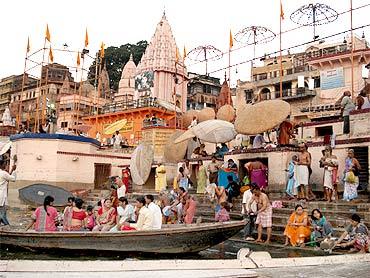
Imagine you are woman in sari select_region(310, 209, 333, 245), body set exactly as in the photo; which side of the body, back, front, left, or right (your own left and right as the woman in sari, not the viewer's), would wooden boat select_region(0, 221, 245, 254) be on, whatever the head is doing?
front

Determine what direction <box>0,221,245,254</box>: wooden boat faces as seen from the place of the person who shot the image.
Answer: facing to the right of the viewer

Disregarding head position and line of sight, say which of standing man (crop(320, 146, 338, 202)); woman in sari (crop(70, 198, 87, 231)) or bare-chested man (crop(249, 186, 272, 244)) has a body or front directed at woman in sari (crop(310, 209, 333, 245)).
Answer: the standing man

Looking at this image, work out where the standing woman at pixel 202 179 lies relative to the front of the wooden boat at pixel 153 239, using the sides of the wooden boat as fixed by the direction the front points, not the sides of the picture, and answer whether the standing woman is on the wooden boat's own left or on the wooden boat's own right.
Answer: on the wooden boat's own left

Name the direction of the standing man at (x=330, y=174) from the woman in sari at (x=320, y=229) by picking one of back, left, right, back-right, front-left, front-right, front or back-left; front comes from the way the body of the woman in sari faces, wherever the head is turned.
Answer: back-right

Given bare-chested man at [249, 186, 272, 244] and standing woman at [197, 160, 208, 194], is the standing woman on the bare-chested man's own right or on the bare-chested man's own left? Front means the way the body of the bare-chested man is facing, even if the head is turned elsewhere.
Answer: on the bare-chested man's own right

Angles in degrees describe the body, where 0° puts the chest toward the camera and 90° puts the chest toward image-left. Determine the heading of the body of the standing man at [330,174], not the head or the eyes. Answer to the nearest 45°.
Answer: approximately 0°

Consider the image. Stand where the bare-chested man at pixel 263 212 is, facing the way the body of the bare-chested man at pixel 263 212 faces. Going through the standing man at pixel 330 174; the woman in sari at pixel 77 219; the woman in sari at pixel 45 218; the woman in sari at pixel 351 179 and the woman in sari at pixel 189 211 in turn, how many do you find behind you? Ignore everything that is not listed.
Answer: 2

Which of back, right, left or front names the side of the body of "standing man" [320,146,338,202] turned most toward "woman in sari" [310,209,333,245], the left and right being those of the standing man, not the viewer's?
front

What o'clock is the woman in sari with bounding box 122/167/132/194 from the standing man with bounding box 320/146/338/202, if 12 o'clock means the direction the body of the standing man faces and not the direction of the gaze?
The woman in sari is roughly at 4 o'clock from the standing man.
